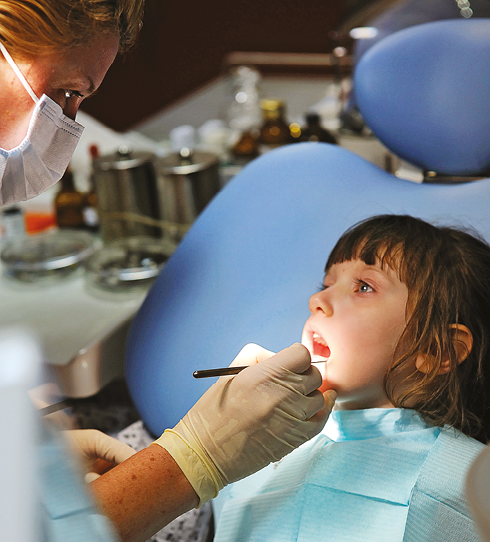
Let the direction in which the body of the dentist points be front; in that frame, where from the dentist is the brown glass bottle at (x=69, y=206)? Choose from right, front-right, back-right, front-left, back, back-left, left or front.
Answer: left

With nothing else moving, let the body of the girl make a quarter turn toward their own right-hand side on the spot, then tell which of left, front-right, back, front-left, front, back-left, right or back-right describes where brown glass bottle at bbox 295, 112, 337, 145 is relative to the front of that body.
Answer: front-right

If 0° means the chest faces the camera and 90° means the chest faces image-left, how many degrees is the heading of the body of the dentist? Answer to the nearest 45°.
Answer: approximately 270°

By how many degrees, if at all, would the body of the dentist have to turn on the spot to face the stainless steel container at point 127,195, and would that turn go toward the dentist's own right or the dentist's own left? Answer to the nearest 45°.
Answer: approximately 90° to the dentist's own left

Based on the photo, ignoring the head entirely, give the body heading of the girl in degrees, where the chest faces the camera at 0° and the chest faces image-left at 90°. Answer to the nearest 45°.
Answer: approximately 45°

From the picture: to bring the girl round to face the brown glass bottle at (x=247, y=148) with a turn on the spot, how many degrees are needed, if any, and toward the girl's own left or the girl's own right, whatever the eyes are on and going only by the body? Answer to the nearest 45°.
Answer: approximately 135° to the girl's own right

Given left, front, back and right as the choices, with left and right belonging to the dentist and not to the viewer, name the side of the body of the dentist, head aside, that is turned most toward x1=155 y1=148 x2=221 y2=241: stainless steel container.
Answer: left

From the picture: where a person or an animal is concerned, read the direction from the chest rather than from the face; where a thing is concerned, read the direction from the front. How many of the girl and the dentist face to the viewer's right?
1

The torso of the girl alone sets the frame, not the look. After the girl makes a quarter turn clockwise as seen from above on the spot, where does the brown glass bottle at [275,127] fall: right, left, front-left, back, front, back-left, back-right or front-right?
front-right
